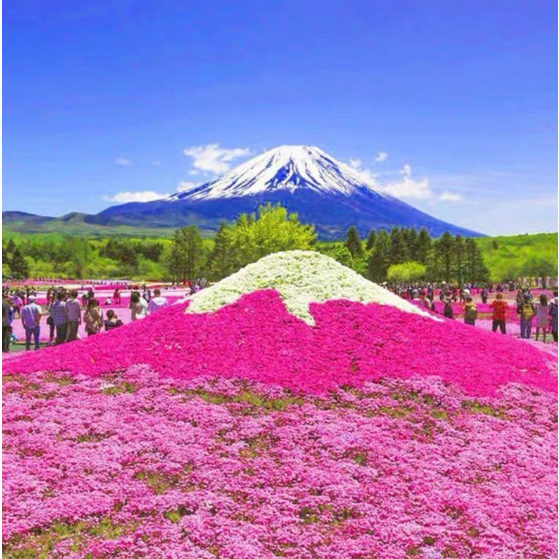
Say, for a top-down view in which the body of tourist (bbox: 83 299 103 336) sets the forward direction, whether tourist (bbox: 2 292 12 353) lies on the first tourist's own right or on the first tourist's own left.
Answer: on the first tourist's own left

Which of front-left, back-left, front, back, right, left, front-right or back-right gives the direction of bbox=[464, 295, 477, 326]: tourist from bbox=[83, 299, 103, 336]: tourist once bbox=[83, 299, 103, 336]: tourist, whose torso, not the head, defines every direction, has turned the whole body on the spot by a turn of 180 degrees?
left

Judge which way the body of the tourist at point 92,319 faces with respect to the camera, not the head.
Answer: away from the camera
